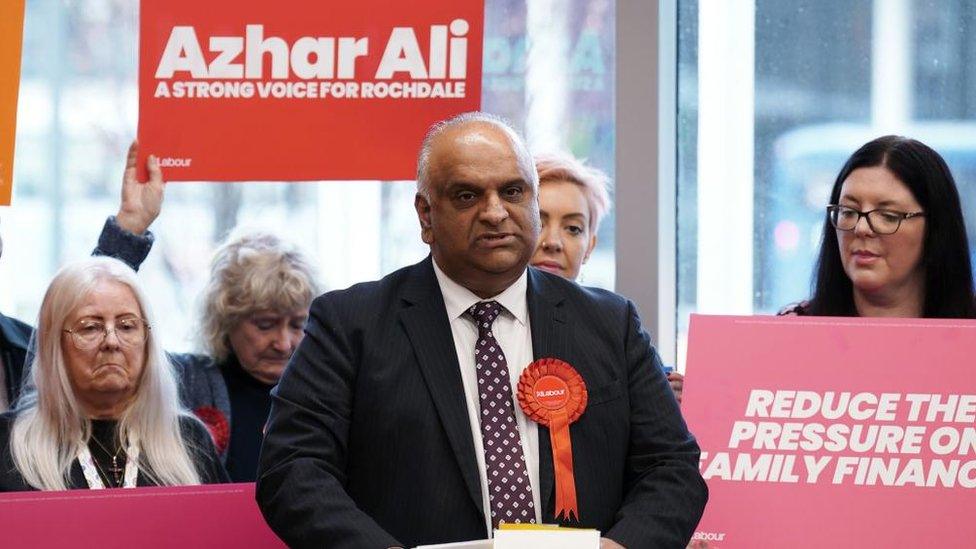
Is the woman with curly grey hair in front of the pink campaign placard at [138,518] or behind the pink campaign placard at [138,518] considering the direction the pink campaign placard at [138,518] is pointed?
behind

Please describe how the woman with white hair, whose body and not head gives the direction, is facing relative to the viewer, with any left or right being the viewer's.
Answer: facing the viewer

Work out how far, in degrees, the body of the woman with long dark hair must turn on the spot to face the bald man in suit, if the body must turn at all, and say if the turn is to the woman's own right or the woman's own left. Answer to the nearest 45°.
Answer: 0° — they already face them

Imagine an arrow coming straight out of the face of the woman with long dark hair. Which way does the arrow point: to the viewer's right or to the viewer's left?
to the viewer's left

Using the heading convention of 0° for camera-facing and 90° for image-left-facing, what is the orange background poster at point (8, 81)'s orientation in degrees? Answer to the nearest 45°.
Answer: approximately 0°

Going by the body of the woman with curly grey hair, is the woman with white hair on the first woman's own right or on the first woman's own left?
on the first woman's own right

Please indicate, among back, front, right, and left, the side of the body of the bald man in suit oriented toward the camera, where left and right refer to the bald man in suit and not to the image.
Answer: front

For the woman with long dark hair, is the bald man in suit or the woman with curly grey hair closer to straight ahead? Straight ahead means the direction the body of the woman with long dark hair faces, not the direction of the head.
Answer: the bald man in suit

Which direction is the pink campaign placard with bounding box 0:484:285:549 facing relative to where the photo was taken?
toward the camera
